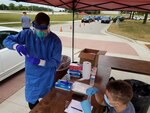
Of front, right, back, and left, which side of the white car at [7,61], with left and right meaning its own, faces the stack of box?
left

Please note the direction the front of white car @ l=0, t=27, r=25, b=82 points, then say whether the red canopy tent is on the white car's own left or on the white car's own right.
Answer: on the white car's own left

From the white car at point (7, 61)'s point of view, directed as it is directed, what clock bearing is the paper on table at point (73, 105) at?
The paper on table is roughly at 10 o'clock from the white car.

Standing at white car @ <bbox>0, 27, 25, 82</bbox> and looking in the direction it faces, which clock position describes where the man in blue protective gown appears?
The man in blue protective gown is roughly at 10 o'clock from the white car.

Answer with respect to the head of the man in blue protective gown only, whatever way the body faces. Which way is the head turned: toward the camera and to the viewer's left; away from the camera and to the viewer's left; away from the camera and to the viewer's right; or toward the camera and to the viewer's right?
toward the camera and to the viewer's left
